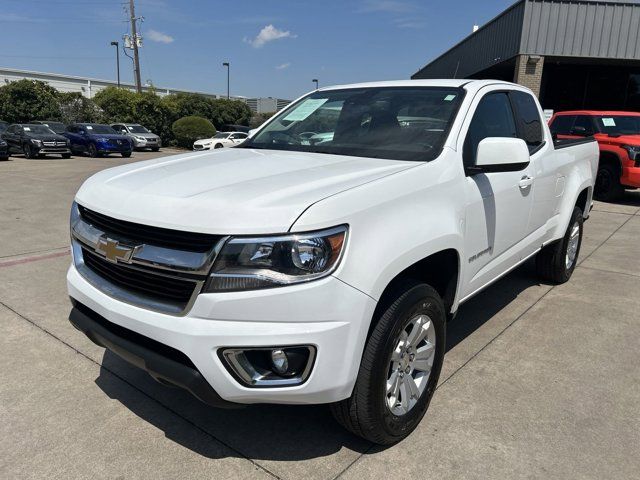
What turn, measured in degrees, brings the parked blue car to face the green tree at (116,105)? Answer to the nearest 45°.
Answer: approximately 135° to its left

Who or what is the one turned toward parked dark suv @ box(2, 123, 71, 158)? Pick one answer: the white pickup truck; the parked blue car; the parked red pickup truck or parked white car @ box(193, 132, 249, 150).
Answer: the parked white car

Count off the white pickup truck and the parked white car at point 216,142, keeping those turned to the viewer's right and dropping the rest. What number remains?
0

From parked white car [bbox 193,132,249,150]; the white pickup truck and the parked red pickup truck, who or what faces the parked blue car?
the parked white car

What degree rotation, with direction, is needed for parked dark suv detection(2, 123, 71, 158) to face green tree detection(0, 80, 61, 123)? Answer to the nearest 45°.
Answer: approximately 135° to its left

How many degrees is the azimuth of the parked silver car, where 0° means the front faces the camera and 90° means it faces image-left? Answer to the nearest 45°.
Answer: approximately 315°

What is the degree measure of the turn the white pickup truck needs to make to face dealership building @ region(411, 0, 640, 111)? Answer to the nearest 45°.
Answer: approximately 180°

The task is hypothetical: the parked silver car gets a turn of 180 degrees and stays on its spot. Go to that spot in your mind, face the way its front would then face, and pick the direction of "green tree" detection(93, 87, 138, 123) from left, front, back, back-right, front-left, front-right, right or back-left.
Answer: front-right

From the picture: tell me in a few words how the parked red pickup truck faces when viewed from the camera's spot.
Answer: facing the viewer and to the right of the viewer

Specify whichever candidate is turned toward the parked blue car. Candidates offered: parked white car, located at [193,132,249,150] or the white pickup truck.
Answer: the parked white car
